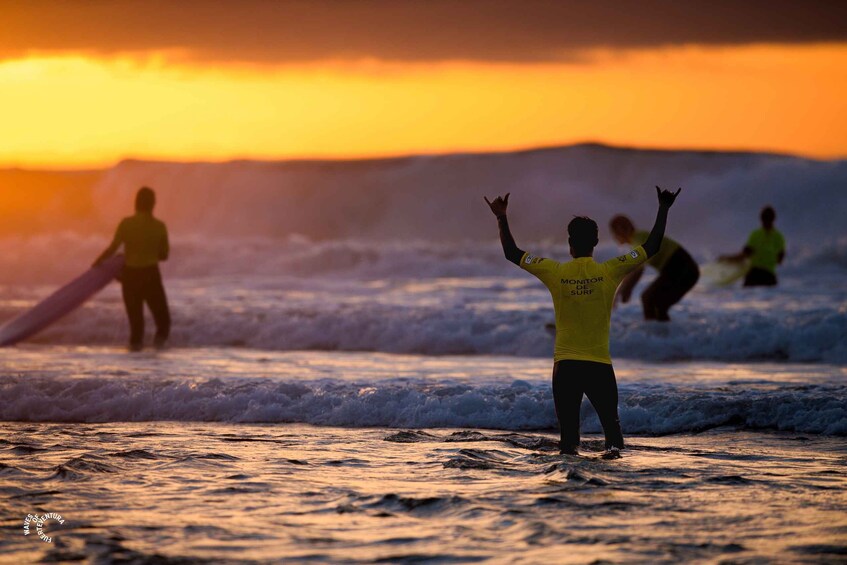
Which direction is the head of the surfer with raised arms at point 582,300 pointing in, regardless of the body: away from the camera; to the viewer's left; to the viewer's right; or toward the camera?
away from the camera

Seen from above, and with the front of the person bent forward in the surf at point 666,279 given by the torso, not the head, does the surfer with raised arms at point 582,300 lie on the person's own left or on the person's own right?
on the person's own left

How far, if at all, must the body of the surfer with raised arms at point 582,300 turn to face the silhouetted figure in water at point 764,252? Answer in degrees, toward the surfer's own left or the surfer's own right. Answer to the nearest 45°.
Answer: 0° — they already face them

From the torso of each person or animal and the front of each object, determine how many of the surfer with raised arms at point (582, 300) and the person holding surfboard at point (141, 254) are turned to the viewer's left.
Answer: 0

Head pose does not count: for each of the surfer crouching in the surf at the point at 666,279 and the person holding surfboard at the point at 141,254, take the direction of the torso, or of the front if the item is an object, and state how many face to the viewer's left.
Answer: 1

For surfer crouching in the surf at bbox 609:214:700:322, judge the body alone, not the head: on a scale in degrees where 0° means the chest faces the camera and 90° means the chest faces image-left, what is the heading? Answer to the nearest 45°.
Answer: approximately 90°

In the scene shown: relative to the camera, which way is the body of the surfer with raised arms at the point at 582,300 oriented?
away from the camera
